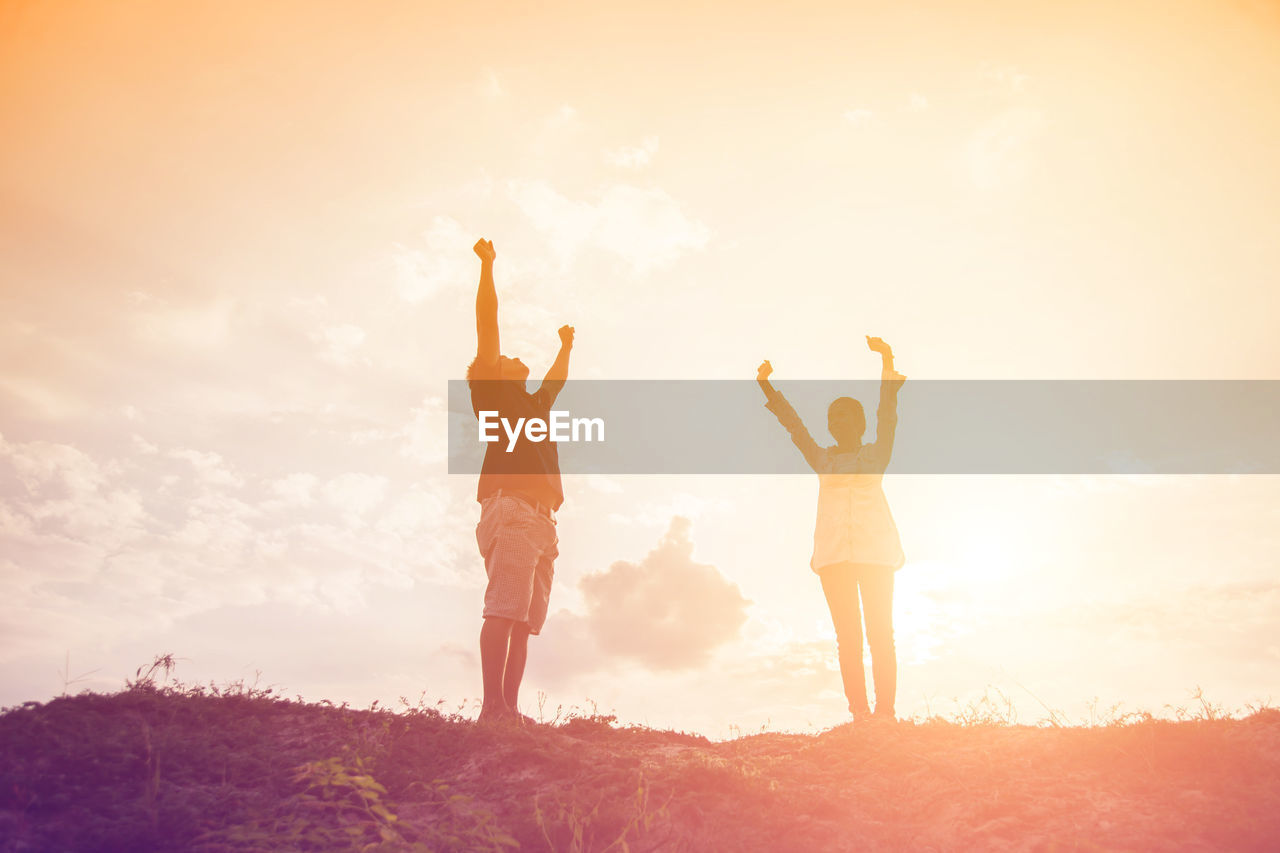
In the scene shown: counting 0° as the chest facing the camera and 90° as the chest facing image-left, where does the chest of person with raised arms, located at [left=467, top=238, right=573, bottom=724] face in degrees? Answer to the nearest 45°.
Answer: approximately 225°

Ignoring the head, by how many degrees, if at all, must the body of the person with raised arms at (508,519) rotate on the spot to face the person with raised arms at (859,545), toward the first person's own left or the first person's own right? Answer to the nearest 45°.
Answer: approximately 45° to the first person's own right
